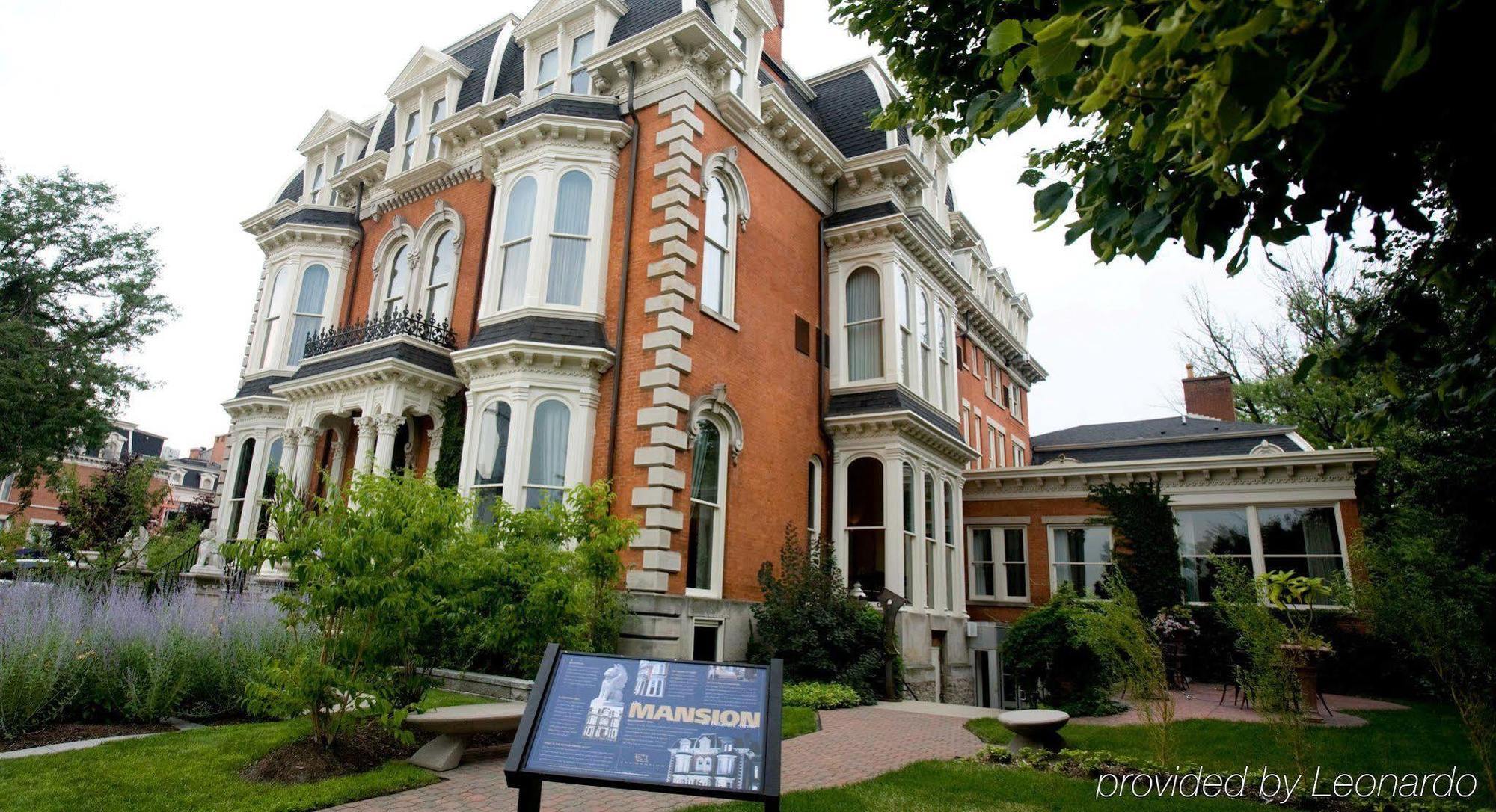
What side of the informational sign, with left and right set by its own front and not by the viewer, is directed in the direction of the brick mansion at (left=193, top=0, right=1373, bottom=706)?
back

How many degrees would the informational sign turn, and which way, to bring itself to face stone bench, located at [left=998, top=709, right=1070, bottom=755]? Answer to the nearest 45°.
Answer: approximately 135° to its left

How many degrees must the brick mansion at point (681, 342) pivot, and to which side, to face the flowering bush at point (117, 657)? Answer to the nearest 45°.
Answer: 0° — it already faces it

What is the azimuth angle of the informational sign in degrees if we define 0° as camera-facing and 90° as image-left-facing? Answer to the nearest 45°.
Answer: approximately 0°

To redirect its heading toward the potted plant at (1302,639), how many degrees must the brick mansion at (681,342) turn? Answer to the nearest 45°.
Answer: approximately 135° to its left

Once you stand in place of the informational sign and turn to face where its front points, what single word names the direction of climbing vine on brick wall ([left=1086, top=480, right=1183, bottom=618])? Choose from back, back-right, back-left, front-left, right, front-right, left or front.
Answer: back-left

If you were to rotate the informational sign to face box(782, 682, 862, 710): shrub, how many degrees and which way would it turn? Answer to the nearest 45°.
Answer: approximately 180°

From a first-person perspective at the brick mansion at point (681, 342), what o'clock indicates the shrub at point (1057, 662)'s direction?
The shrub is roughly at 8 o'clock from the brick mansion.

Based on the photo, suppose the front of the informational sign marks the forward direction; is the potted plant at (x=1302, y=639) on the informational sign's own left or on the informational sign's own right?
on the informational sign's own left

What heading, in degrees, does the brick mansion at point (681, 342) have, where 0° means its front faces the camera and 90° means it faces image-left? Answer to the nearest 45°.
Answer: approximately 45°
